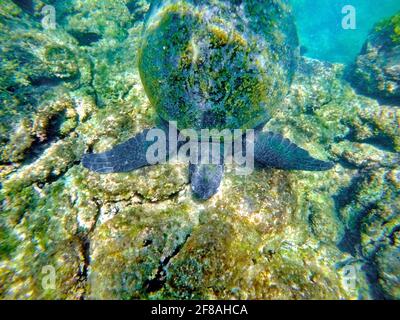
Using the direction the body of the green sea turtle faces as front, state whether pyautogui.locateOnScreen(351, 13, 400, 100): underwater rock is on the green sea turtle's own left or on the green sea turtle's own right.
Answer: on the green sea turtle's own left

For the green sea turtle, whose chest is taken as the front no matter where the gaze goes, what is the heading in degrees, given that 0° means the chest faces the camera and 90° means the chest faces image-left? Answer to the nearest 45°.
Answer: approximately 0°
